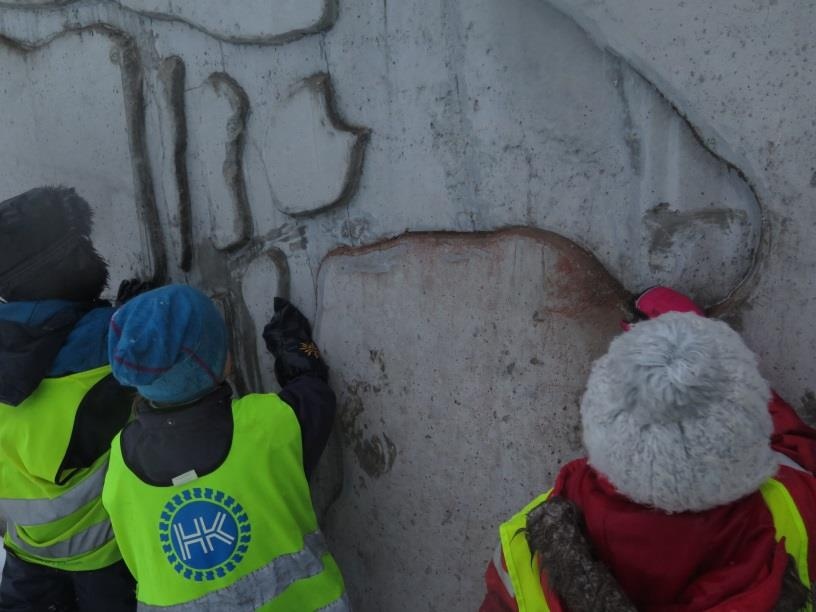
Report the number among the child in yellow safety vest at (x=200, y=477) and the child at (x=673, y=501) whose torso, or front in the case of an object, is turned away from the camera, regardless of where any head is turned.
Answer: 2

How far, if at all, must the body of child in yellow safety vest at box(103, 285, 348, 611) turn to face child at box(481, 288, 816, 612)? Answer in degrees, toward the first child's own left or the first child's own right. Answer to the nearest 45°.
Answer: approximately 135° to the first child's own right

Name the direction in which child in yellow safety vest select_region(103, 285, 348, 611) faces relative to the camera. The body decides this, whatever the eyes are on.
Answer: away from the camera

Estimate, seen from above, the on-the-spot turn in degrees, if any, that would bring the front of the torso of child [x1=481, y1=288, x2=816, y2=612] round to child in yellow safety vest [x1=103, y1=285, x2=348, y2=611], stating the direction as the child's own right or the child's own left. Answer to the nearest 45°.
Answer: approximately 90° to the child's own left

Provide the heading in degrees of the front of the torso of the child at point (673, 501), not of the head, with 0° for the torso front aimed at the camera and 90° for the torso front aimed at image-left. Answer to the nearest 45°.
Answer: approximately 180°

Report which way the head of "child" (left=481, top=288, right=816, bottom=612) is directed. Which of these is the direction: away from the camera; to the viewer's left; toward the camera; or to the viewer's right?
away from the camera
